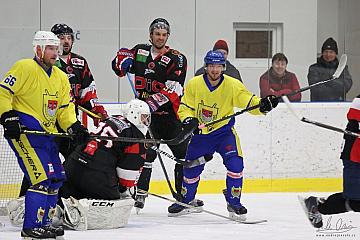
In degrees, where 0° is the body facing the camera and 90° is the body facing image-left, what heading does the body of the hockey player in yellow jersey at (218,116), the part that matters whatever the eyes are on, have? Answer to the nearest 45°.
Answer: approximately 0°

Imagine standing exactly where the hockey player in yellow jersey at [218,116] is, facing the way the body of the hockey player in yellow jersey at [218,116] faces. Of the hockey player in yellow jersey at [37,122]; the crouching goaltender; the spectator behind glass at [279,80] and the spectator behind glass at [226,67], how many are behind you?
2

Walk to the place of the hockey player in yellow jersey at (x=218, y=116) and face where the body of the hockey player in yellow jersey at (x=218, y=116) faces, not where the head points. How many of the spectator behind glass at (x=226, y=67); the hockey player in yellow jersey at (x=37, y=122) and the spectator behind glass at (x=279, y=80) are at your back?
2

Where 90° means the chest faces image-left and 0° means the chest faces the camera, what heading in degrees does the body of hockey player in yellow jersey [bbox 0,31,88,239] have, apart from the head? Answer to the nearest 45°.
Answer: approximately 315°

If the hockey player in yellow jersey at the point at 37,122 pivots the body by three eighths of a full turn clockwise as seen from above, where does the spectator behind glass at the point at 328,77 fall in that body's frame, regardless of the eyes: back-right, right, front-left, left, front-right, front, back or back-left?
back-right
